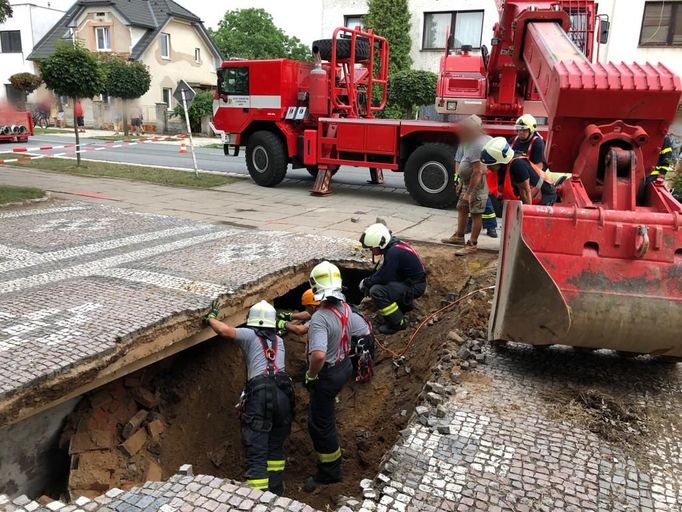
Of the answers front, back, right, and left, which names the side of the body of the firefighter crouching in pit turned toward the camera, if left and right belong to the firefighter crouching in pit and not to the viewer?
left

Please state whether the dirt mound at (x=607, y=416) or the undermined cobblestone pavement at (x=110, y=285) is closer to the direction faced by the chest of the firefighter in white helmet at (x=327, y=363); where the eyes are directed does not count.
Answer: the undermined cobblestone pavement

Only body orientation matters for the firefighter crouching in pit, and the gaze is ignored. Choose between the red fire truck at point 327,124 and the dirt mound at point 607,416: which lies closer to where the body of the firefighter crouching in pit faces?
the red fire truck

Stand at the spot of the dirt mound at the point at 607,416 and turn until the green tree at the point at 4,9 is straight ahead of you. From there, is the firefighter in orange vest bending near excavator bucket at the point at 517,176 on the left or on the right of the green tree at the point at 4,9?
right

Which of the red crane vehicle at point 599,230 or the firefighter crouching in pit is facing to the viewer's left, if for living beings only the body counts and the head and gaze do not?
the firefighter crouching in pit

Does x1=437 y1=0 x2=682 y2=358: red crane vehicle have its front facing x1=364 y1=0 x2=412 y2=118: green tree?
no

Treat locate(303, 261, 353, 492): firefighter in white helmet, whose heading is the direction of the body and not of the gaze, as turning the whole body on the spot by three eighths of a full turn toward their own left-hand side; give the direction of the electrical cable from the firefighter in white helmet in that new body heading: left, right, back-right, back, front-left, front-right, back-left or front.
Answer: back-left

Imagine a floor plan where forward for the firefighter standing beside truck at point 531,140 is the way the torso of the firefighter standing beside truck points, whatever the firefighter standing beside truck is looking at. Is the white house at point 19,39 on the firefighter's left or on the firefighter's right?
on the firefighter's right

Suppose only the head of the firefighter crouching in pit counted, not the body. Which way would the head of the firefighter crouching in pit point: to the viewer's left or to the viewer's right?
to the viewer's left

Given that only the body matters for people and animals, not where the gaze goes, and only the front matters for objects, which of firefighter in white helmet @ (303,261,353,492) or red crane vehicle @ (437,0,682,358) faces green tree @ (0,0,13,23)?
the firefighter in white helmet

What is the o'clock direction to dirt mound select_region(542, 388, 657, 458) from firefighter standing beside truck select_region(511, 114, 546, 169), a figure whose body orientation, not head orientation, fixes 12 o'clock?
The dirt mound is roughly at 10 o'clock from the firefighter standing beside truck.

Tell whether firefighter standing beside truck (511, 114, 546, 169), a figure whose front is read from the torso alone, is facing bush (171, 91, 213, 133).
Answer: no

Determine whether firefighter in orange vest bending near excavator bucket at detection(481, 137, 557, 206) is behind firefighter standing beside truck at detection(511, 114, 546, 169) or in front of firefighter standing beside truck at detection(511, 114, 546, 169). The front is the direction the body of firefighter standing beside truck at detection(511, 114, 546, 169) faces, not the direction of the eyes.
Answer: in front

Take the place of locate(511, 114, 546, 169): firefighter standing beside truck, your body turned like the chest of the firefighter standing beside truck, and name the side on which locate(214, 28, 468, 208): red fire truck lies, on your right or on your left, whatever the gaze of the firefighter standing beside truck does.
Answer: on your right

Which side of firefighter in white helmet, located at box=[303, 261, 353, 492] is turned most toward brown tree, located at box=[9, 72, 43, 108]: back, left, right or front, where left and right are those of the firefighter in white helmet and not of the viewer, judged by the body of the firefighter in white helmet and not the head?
front

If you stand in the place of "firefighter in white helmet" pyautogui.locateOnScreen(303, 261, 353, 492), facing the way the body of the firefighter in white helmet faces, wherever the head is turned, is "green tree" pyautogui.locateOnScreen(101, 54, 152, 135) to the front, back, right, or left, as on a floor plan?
front
